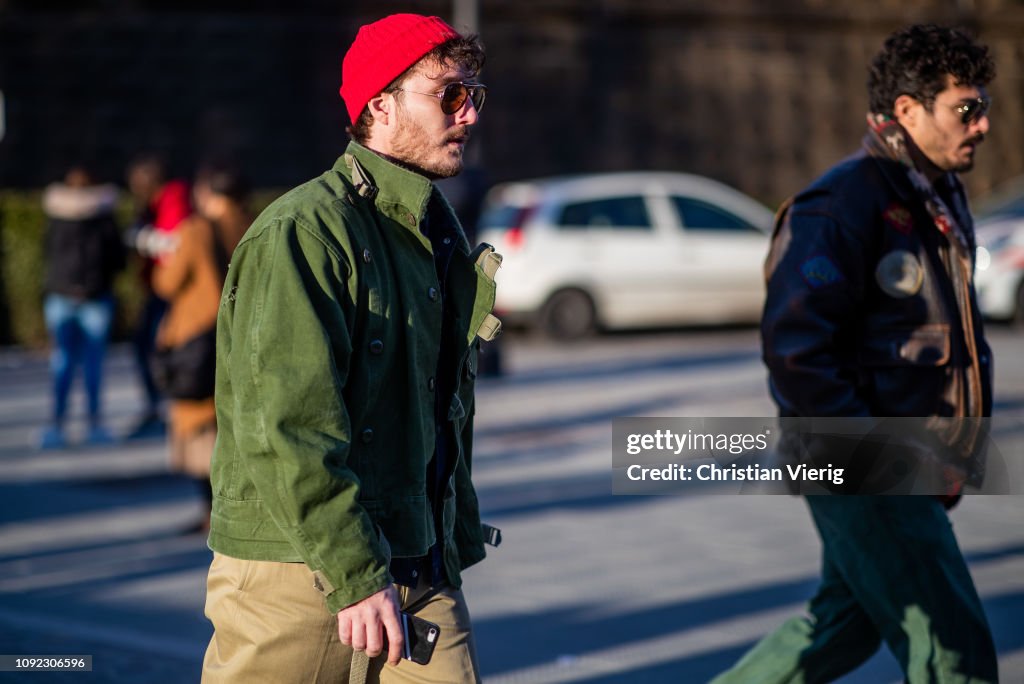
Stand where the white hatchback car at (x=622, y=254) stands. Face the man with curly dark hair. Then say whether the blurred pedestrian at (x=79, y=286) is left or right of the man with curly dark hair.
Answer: right

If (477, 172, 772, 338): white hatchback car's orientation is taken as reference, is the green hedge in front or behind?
behind

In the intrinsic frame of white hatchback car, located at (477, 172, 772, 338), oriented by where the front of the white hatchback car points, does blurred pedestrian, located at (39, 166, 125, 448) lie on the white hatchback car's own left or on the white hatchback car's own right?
on the white hatchback car's own right

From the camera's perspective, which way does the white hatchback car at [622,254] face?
to the viewer's right

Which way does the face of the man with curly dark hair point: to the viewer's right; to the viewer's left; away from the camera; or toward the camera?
to the viewer's right

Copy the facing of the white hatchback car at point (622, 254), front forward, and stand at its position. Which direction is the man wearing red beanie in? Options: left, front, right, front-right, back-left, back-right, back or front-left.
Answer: right

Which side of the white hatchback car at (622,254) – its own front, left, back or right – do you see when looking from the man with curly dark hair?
right

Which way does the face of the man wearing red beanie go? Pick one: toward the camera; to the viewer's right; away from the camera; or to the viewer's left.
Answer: to the viewer's right

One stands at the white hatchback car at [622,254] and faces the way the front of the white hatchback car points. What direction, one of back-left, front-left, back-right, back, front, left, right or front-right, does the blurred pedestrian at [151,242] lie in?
back-right
